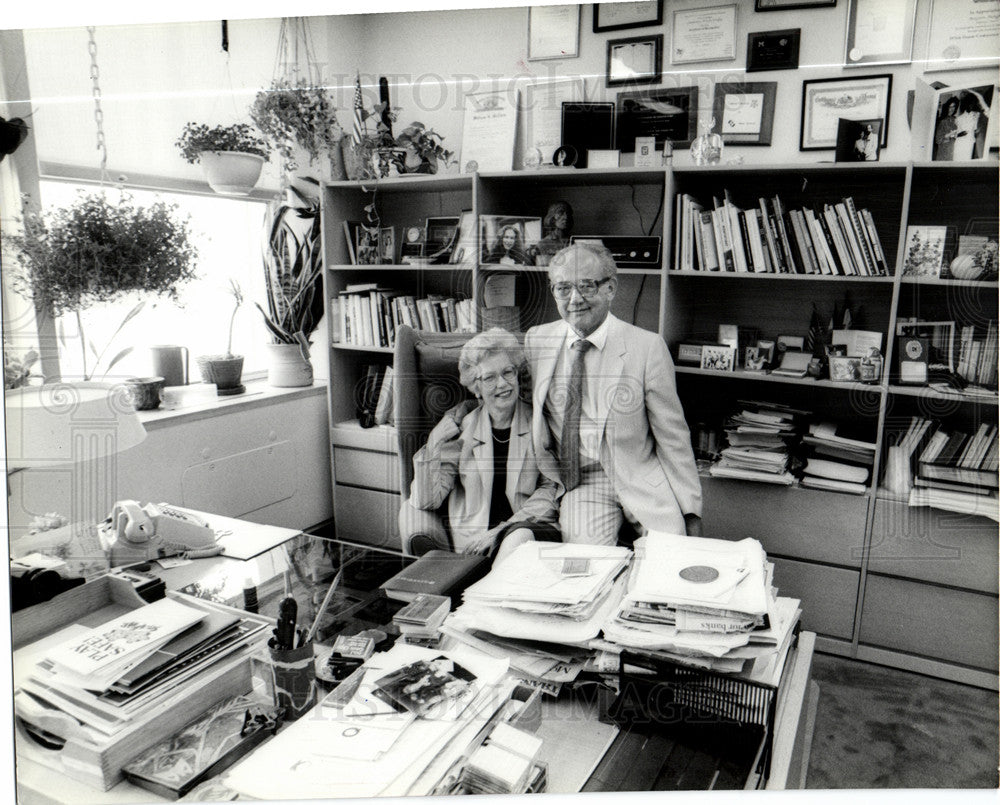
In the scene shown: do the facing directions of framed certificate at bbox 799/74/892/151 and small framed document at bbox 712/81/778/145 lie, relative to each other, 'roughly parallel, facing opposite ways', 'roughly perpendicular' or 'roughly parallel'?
roughly parallel

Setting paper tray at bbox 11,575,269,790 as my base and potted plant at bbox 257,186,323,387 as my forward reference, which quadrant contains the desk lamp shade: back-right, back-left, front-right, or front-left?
front-left

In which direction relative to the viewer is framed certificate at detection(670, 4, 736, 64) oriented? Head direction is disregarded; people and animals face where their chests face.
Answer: toward the camera

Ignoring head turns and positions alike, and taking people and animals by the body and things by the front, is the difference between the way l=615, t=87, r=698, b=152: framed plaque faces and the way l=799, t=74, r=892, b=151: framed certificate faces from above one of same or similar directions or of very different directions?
same or similar directions

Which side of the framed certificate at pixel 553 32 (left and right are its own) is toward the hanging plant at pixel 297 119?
right

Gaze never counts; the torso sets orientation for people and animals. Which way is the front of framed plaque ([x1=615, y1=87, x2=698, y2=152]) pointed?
toward the camera

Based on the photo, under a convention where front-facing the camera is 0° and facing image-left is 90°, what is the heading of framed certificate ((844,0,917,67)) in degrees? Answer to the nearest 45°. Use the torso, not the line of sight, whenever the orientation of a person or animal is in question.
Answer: approximately 0°

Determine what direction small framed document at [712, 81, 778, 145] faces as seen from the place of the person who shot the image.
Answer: facing the viewer
